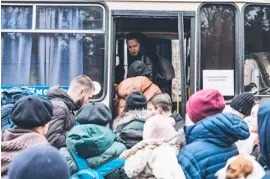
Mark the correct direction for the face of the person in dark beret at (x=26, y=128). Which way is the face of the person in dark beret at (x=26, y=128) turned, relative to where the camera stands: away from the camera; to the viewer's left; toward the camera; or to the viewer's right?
away from the camera

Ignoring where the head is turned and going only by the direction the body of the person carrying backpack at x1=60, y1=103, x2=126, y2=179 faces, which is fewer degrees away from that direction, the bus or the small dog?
the bus

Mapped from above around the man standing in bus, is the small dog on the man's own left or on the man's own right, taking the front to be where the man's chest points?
on the man's own left

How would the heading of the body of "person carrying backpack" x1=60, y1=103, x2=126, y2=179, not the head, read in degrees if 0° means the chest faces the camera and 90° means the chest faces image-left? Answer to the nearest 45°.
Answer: approximately 180°

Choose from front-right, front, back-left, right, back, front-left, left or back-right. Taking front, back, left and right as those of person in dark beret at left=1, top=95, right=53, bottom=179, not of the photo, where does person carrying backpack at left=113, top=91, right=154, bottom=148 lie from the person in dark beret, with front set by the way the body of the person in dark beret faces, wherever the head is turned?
front

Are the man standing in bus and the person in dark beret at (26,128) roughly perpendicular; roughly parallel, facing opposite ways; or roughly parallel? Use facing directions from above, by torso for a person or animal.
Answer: roughly parallel, facing opposite ways

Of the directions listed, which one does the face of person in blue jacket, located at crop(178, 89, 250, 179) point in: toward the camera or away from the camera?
away from the camera

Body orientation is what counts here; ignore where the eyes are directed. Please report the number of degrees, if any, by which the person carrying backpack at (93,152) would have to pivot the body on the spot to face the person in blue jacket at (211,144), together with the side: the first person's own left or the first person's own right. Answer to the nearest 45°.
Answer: approximately 90° to the first person's own right

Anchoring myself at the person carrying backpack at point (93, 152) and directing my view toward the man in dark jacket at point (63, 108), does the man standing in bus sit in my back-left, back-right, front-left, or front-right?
front-right

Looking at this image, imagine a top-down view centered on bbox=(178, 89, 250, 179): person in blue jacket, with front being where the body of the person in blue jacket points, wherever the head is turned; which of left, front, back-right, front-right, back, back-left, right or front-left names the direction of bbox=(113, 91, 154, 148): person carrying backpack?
front
